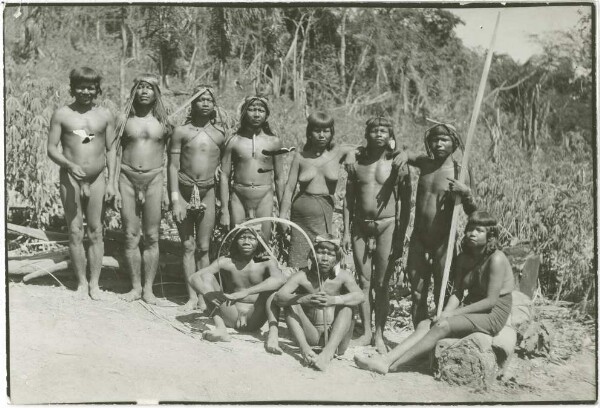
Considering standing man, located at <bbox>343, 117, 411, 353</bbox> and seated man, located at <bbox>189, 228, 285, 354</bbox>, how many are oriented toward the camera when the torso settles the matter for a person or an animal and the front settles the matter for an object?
2

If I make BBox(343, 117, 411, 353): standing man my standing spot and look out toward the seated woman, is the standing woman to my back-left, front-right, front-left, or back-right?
back-right

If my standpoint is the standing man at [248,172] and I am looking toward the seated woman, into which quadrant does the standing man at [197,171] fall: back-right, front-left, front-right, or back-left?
back-right

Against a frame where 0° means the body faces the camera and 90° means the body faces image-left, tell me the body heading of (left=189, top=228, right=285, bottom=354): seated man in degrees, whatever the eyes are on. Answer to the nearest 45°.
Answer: approximately 0°

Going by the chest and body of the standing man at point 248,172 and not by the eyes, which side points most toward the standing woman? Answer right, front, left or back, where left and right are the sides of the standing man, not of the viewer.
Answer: left

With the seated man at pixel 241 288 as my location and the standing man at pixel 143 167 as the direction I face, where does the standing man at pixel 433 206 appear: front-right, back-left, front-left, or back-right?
back-right

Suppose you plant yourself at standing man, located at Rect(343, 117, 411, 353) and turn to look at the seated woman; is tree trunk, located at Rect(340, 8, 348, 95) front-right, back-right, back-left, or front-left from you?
back-left
